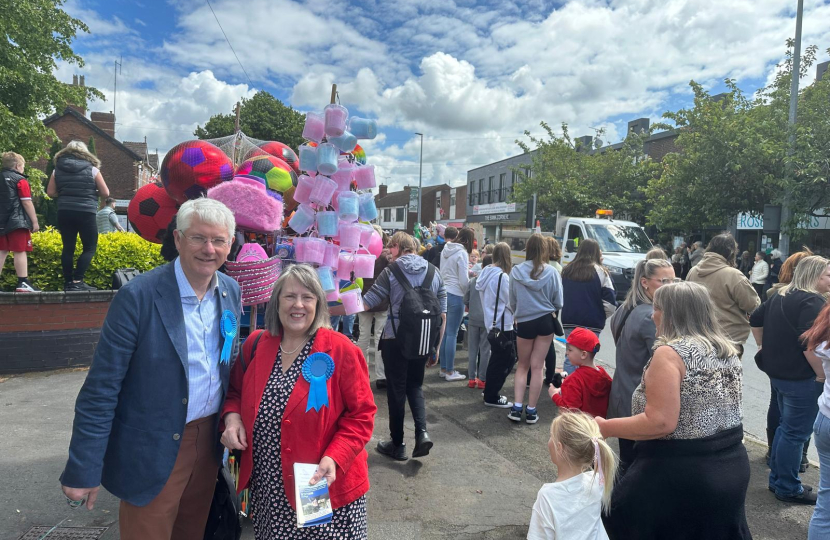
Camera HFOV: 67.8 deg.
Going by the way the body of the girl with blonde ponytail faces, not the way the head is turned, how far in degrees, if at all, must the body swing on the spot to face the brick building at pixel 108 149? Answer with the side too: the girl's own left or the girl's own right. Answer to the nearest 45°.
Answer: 0° — they already face it

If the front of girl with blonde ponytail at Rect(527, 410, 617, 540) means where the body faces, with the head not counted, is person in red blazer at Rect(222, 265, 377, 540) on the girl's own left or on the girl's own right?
on the girl's own left

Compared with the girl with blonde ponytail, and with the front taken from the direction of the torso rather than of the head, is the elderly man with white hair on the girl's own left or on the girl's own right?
on the girl's own left

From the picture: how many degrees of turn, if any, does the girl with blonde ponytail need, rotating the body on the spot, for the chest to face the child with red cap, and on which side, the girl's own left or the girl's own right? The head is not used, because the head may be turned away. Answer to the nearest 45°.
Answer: approximately 45° to the girl's own right

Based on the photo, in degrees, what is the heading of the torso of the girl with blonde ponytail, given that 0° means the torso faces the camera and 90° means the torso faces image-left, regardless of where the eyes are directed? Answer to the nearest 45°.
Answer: approximately 135°

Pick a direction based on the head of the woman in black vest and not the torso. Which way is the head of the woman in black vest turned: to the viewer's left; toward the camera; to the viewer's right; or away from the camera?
away from the camera

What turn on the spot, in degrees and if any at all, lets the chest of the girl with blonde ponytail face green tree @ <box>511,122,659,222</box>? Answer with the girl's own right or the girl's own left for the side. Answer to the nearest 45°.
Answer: approximately 45° to the girl's own right
